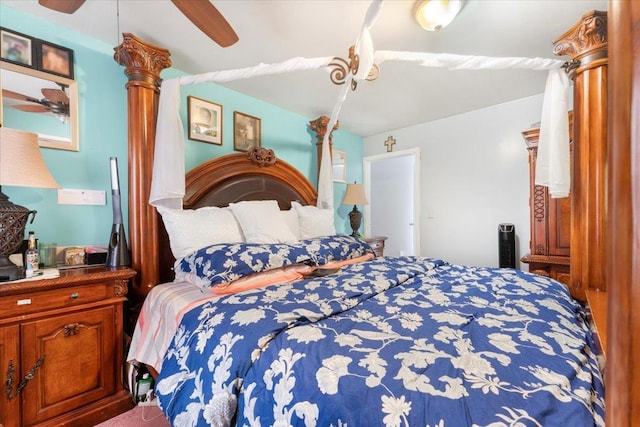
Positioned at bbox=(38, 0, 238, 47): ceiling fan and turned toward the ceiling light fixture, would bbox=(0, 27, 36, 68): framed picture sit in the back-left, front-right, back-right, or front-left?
back-left

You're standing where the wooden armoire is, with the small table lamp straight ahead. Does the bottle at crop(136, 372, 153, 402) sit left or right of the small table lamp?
left

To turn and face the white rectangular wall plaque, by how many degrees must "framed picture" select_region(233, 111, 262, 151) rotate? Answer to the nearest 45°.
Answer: approximately 90° to its right

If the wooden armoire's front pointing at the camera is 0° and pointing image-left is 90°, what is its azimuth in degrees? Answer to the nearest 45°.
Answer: approximately 45°

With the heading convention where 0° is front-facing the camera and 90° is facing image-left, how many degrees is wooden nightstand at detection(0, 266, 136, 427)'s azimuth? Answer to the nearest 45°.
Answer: approximately 315°

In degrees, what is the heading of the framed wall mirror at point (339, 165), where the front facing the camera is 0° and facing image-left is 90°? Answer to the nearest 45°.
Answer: approximately 315°

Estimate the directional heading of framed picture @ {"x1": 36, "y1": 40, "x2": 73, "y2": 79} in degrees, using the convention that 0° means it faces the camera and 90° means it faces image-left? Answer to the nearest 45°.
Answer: approximately 315°
